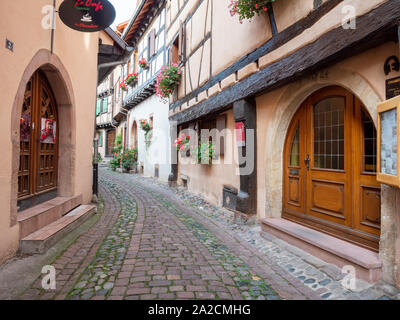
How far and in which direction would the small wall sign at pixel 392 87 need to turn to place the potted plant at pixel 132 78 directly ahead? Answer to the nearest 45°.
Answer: approximately 90° to its right

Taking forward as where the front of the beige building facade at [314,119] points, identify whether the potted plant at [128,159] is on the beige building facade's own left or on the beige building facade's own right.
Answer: on the beige building facade's own right

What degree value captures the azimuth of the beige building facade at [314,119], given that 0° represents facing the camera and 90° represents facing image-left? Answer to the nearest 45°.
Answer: approximately 45°

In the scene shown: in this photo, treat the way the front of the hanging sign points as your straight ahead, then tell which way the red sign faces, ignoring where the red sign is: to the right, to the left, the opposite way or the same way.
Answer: to the right

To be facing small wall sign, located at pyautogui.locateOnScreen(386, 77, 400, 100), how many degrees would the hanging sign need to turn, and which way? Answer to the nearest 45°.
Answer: approximately 45° to its left

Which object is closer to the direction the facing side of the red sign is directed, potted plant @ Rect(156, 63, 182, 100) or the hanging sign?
the hanging sign

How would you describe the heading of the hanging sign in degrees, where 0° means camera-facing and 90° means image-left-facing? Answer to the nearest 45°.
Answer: approximately 0°

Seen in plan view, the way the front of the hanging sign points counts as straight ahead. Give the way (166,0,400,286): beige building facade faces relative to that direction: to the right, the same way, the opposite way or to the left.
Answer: to the right
